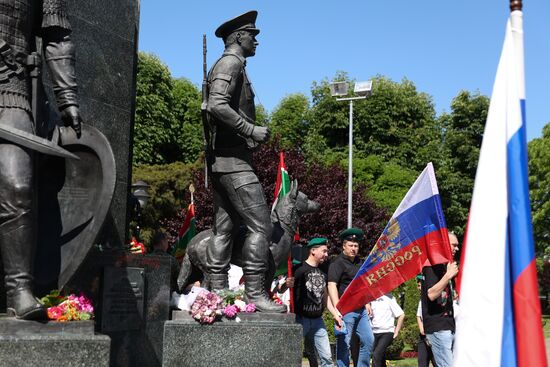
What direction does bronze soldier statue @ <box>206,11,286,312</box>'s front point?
to the viewer's right

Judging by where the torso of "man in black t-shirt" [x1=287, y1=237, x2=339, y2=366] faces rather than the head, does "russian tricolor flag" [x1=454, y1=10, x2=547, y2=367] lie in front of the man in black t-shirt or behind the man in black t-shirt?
in front

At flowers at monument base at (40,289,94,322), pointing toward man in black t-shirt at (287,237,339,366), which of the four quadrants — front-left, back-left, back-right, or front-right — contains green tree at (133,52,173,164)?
front-left

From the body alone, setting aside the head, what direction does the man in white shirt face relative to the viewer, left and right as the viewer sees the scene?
facing the viewer and to the left of the viewer

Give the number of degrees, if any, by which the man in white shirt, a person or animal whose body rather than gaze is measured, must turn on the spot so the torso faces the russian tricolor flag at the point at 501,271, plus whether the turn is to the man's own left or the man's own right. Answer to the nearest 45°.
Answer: approximately 45° to the man's own left

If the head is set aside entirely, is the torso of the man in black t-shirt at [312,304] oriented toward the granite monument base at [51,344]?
no

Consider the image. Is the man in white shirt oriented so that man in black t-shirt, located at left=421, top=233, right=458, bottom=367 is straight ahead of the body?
no

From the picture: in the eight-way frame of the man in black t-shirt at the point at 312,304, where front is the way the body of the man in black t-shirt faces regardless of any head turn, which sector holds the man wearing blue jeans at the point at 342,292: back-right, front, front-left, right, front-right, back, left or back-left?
left

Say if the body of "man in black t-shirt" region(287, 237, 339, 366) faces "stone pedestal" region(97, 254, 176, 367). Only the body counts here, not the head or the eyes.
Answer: no

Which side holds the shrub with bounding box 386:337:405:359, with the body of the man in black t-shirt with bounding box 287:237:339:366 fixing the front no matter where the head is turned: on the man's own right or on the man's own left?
on the man's own left

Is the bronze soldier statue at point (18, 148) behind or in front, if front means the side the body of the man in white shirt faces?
in front
